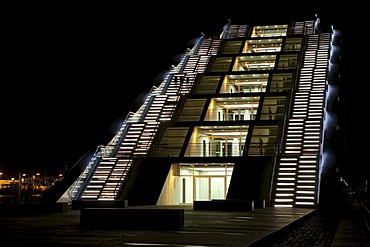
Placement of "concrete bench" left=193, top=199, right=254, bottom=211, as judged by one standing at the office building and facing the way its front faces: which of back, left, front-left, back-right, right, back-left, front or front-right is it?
front

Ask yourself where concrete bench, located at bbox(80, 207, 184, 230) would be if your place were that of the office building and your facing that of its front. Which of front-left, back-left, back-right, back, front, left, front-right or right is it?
front

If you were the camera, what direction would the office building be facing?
facing the viewer
